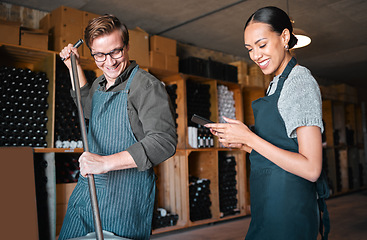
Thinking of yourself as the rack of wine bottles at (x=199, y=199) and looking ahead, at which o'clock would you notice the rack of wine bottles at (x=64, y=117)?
the rack of wine bottles at (x=64, y=117) is roughly at 3 o'clock from the rack of wine bottles at (x=199, y=199).

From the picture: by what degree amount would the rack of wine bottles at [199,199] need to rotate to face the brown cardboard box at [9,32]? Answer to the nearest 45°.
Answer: approximately 90° to its right

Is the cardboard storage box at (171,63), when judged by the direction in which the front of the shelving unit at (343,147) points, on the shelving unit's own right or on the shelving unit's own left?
on the shelving unit's own right

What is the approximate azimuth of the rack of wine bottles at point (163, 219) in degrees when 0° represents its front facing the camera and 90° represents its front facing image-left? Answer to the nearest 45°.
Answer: approximately 315°

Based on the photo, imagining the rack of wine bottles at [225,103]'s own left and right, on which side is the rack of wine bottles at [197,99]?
on its right
